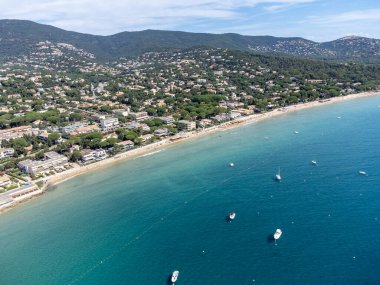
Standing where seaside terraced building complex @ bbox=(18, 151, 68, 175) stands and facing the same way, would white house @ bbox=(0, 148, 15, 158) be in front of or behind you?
behind

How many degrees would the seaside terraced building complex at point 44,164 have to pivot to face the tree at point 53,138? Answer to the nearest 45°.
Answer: approximately 135° to its left

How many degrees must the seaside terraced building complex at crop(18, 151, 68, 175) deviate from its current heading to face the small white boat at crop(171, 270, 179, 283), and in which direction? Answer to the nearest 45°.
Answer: approximately 45° to its right

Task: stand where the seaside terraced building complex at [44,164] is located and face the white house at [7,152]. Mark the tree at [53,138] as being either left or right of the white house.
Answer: right

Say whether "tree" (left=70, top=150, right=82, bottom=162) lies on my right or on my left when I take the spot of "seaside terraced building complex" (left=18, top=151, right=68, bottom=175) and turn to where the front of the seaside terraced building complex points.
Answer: on my left

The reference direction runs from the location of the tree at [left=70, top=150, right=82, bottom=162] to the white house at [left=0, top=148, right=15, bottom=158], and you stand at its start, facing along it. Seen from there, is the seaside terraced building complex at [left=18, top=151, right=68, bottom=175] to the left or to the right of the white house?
left

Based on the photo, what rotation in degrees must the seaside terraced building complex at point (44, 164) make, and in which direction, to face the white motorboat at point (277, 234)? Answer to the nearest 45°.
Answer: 0° — it already faces it

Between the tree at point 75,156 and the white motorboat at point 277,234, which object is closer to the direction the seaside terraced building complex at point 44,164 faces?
the white motorboat

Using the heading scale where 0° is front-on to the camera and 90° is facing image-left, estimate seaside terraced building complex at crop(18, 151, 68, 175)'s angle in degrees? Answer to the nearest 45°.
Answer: approximately 315°
